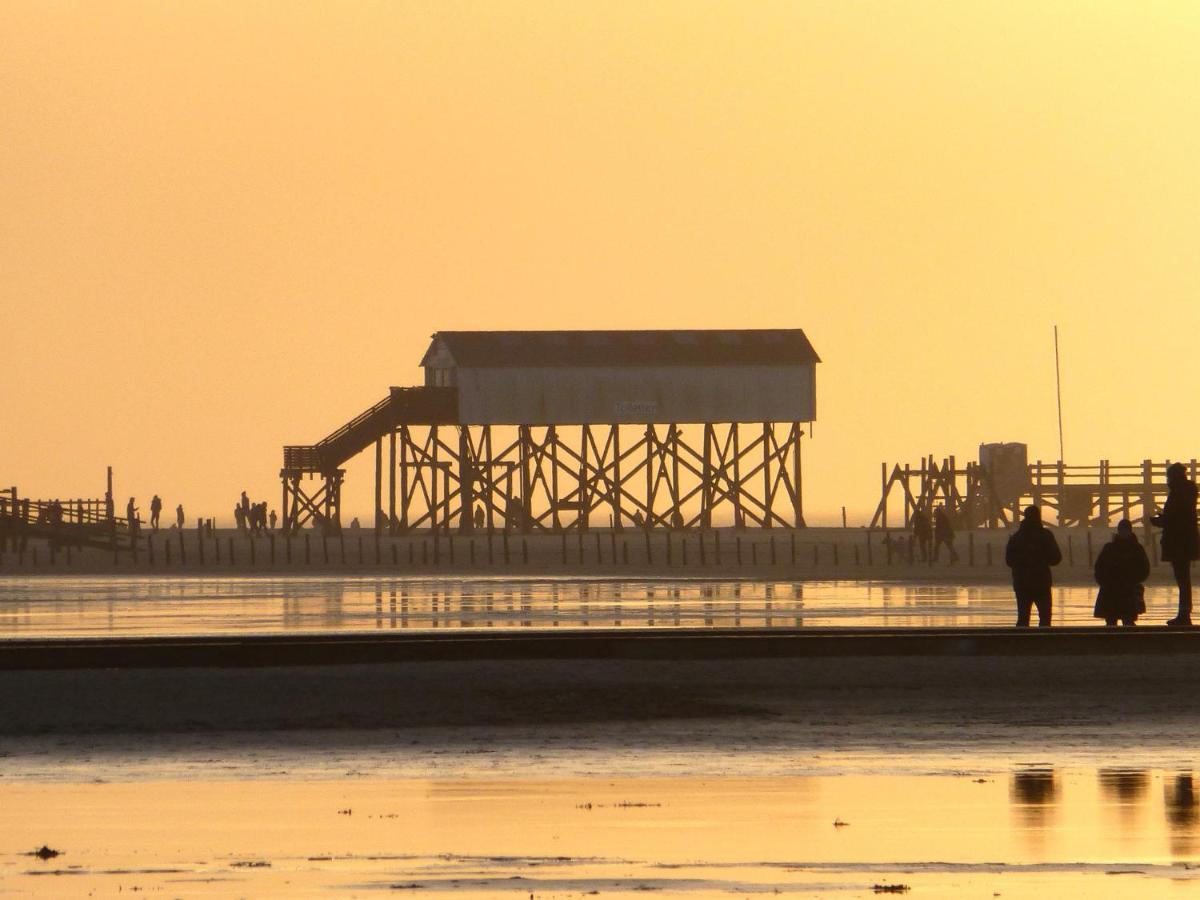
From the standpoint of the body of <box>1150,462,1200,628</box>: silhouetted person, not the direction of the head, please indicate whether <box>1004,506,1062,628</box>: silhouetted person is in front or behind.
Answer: in front

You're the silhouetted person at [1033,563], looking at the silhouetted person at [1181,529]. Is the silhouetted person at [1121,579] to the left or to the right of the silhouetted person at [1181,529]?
left

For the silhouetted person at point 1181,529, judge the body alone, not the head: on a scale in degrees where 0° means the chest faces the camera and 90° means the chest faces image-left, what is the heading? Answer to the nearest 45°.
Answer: approximately 90°

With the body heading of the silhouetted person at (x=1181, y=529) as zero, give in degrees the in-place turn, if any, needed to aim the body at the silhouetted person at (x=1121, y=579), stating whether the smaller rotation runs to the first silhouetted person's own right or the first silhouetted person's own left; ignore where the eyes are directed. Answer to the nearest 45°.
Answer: approximately 45° to the first silhouetted person's own right
